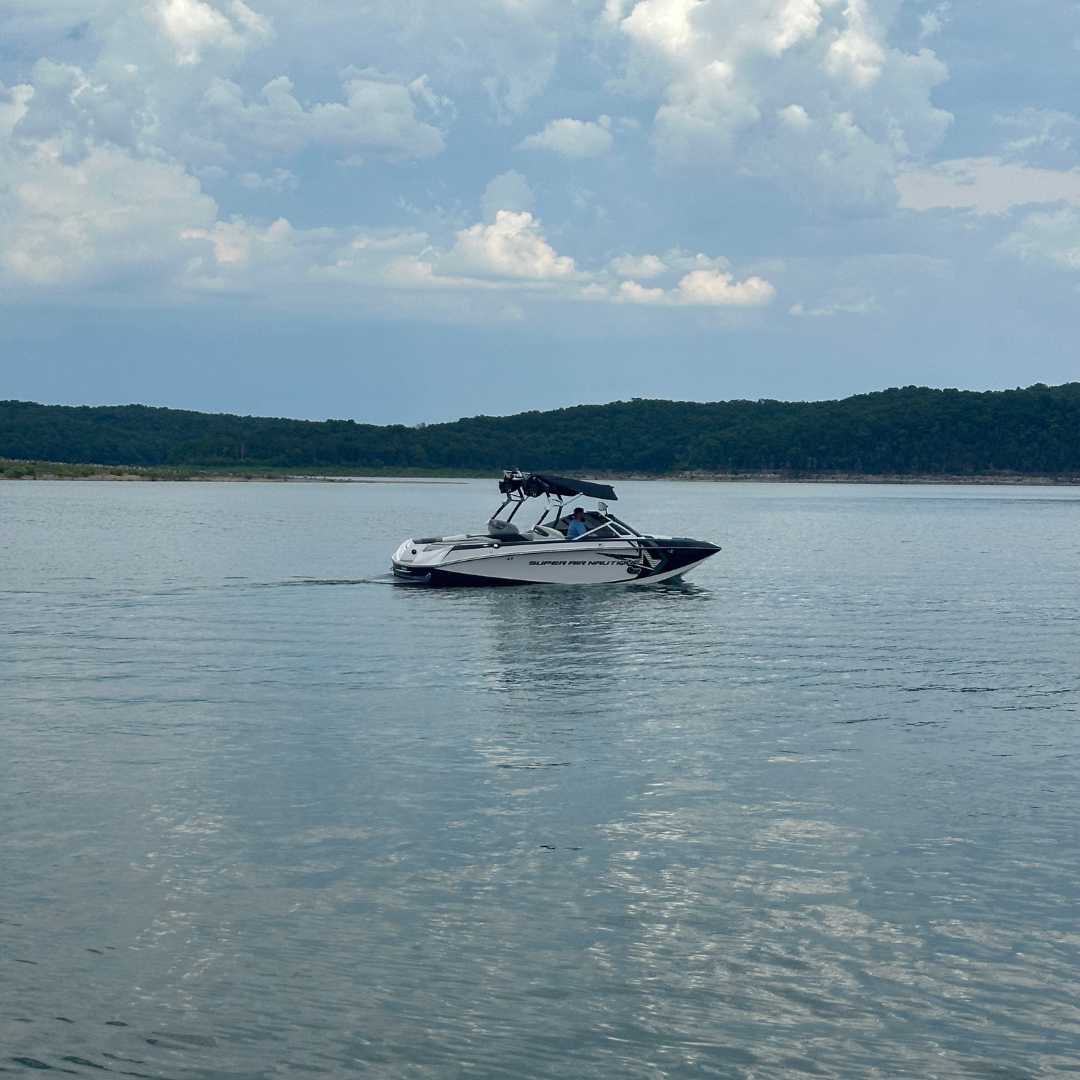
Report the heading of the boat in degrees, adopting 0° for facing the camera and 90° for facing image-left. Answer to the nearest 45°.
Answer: approximately 270°
